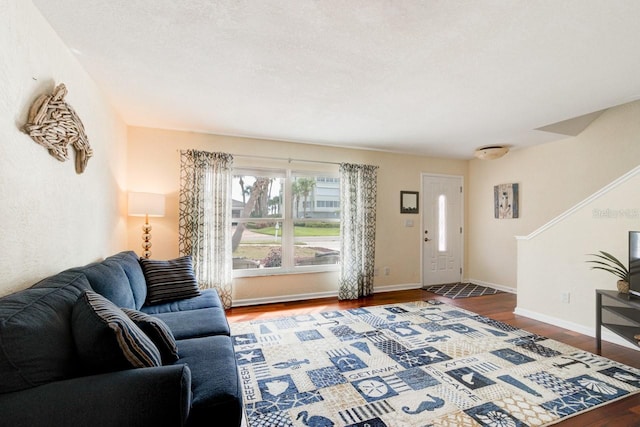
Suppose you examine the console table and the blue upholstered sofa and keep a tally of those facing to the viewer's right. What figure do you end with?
1

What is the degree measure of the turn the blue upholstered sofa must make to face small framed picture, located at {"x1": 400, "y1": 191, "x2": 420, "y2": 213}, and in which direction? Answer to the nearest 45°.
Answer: approximately 45° to its left

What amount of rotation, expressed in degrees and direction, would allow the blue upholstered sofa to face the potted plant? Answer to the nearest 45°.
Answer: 0° — it already faces it

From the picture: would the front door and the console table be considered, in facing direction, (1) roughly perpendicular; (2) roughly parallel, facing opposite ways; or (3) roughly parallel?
roughly perpendicular

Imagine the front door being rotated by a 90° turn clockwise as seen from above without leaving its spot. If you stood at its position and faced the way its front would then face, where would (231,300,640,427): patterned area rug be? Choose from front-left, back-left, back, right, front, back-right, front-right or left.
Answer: front-left

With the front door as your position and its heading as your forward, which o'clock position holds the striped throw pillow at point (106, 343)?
The striped throw pillow is roughly at 2 o'clock from the front door.

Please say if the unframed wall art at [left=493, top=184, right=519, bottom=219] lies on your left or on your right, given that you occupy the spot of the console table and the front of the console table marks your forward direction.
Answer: on your right

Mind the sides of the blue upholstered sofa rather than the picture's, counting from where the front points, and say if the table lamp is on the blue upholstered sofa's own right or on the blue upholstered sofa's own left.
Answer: on the blue upholstered sofa's own left

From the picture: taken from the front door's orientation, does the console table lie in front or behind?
in front

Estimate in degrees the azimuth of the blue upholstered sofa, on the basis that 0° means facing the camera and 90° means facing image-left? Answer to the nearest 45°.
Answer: approximately 270°

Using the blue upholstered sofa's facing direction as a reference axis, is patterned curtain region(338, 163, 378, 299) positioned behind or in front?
in front

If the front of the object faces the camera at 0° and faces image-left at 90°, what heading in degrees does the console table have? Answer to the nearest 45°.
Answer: approximately 45°

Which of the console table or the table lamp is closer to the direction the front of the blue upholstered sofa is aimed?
the console table

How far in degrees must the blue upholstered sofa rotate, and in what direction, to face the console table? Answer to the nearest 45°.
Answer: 0° — it already faces it
